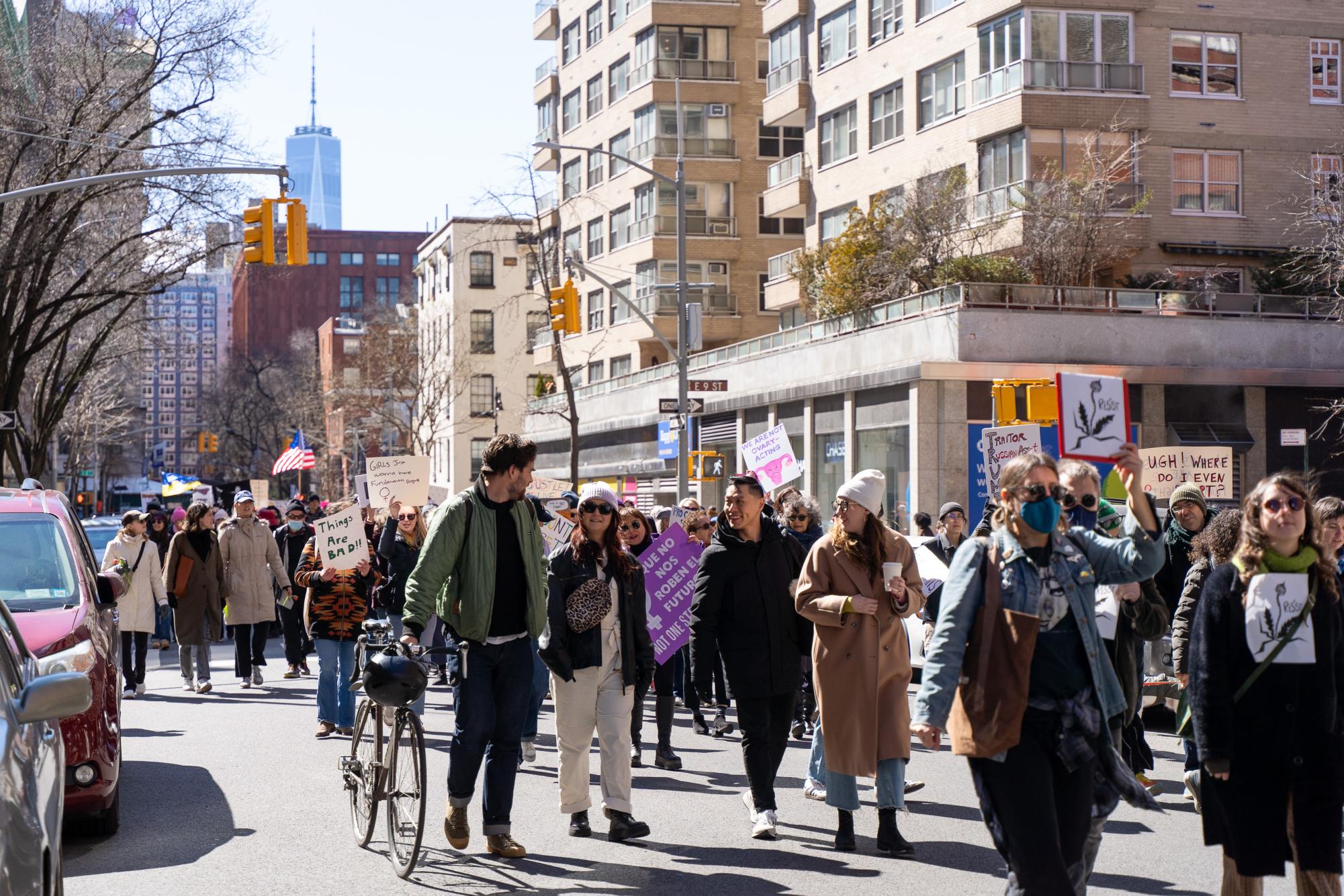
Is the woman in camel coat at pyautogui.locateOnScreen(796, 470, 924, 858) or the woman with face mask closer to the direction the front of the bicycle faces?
the woman with face mask

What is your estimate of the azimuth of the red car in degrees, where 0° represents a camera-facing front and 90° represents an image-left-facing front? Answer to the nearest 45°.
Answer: approximately 0°

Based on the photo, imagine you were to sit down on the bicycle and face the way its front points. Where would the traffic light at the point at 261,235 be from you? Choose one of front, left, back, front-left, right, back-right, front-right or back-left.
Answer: back

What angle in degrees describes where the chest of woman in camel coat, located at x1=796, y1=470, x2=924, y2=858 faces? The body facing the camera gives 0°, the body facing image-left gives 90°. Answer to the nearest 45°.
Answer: approximately 0°

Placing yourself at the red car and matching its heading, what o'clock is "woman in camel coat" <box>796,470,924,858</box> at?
The woman in camel coat is roughly at 10 o'clock from the red car.

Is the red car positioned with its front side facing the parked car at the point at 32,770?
yes

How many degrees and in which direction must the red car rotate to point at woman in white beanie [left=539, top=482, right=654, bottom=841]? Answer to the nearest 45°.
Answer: approximately 45° to its left

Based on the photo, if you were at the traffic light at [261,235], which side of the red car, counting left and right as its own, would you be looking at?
back
